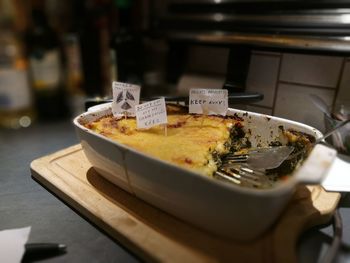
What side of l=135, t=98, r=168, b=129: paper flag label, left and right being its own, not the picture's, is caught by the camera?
front

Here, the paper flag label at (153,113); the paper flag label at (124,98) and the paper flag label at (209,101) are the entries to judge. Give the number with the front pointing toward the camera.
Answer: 3

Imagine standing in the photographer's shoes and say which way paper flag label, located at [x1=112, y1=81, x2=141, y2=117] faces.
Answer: facing the viewer
